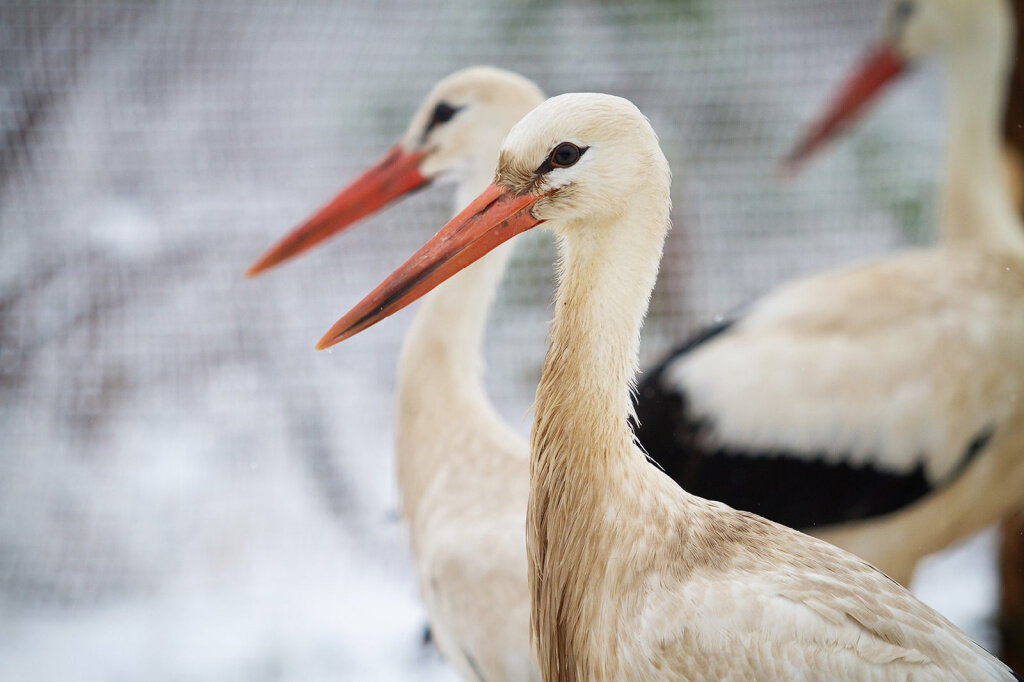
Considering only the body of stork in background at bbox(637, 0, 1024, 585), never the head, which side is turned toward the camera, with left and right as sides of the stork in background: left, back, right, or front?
right

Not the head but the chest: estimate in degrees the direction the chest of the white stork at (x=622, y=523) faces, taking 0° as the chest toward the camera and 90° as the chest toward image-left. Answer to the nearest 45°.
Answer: approximately 90°

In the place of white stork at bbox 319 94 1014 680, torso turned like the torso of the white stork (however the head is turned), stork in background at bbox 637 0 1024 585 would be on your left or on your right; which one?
on your right

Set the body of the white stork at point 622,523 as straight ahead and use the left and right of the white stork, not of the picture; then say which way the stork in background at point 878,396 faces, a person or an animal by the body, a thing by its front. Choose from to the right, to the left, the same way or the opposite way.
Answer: the opposite way

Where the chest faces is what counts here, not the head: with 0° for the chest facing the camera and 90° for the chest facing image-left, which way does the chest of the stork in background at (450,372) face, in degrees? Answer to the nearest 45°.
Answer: approximately 90°

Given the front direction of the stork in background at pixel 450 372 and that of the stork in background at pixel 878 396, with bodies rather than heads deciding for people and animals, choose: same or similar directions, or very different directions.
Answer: very different directions
